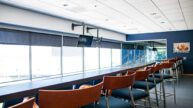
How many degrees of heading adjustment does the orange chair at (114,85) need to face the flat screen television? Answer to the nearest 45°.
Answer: approximately 45° to its right

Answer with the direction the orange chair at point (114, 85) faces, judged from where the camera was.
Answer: facing away from the viewer and to the left of the viewer

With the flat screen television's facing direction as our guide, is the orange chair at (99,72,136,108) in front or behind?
in front

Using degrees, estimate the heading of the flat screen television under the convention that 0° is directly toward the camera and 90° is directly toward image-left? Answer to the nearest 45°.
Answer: approximately 315°

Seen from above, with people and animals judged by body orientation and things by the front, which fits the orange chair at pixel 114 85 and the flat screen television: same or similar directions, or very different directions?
very different directions
